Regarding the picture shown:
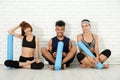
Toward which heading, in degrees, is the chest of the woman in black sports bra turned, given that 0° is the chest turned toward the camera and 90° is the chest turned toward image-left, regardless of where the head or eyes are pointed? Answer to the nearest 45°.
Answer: approximately 0°
